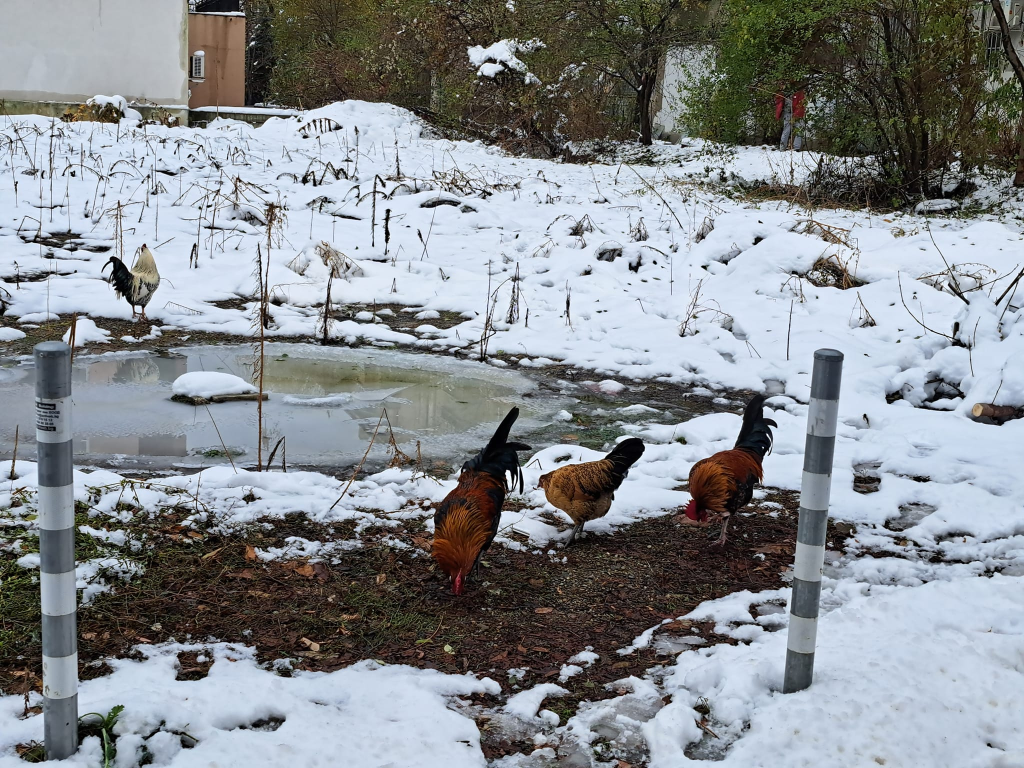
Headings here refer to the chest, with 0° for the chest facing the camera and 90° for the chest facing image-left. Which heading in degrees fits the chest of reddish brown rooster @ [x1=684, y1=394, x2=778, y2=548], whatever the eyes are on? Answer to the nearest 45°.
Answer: approximately 45°

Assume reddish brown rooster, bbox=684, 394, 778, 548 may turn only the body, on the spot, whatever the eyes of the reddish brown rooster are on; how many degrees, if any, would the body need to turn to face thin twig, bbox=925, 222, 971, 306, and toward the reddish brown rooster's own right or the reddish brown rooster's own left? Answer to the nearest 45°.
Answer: approximately 135° to the reddish brown rooster's own right

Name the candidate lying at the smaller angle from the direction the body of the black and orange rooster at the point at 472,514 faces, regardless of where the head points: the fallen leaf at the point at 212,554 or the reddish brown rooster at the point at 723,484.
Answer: the fallen leaf

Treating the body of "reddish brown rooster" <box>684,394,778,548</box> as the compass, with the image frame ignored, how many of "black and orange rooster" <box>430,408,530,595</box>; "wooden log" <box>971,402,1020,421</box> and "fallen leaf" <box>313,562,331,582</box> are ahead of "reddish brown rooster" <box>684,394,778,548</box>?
2

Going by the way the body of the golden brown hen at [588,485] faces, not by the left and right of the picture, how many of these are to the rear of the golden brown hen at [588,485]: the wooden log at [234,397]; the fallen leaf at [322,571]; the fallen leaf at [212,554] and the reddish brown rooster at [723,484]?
1

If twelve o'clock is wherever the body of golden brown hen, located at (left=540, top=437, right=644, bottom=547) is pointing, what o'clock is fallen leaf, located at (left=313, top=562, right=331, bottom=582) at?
The fallen leaf is roughly at 11 o'clock from the golden brown hen.

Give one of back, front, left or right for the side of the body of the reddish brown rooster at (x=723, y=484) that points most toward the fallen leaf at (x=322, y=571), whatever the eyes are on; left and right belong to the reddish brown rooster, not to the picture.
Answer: front

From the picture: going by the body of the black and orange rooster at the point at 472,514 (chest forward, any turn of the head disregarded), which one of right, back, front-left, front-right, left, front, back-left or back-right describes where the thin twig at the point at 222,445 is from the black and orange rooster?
right

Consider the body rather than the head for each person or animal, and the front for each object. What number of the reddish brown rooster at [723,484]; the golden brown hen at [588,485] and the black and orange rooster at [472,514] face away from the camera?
0

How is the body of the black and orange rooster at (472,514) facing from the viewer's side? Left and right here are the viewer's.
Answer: facing the viewer and to the left of the viewer

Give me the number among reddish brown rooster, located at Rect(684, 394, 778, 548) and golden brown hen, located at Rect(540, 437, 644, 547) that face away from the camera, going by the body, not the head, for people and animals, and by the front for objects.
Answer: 0

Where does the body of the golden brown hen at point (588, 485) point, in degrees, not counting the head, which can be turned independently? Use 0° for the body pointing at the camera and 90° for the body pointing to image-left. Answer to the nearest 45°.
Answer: approximately 90°
